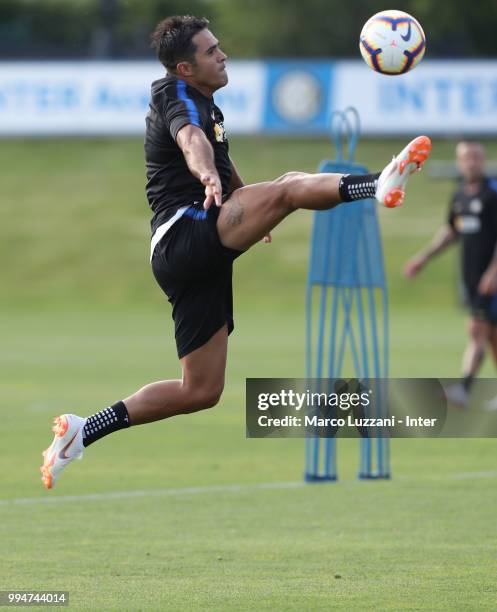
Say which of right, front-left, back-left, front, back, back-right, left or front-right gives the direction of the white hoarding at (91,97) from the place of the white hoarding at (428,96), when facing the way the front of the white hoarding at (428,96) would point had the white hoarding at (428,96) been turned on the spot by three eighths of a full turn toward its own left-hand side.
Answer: back-left

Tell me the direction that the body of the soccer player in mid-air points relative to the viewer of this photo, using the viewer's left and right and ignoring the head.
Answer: facing to the right of the viewer

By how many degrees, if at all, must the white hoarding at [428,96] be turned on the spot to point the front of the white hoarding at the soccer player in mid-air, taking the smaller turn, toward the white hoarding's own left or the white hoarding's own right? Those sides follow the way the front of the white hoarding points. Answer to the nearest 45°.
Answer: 0° — it already faces them

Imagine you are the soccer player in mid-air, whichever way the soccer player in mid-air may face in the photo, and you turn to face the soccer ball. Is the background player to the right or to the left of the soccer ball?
left

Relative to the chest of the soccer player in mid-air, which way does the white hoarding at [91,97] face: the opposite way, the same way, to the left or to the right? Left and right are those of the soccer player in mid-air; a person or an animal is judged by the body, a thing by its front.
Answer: to the right

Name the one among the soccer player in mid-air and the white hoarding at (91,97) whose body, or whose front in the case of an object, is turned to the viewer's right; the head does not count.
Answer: the soccer player in mid-air

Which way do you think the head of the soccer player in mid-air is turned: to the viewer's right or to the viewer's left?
to the viewer's right

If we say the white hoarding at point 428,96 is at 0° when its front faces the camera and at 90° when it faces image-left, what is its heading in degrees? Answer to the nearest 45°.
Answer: approximately 0°

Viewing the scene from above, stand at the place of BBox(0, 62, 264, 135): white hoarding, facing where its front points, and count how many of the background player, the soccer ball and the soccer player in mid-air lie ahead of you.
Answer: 3

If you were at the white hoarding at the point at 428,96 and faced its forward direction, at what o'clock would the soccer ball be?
The soccer ball is roughly at 12 o'clock from the white hoarding.
